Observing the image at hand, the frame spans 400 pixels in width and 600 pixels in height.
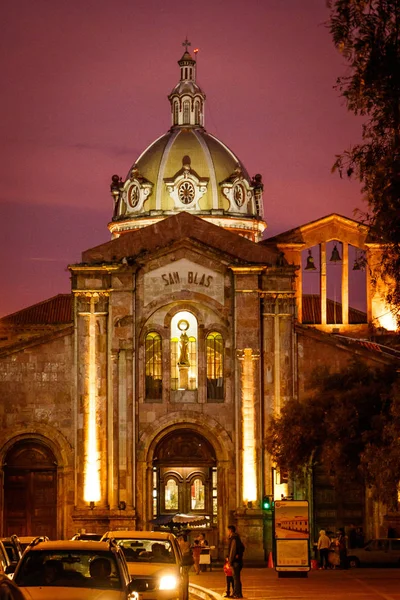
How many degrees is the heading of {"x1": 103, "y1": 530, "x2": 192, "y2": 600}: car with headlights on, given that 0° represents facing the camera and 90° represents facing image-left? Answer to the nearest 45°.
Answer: approximately 0°

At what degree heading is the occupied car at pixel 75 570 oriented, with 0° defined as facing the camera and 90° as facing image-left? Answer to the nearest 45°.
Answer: approximately 0°
